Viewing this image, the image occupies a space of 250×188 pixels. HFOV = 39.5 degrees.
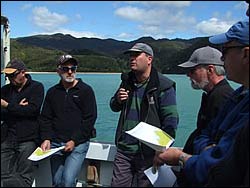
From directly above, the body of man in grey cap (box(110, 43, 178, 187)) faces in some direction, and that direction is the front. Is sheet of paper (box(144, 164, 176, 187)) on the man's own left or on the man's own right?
on the man's own left

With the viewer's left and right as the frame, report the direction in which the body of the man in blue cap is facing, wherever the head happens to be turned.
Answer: facing to the left of the viewer

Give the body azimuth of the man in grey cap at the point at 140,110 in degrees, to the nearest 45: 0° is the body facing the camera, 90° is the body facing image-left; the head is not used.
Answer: approximately 45°

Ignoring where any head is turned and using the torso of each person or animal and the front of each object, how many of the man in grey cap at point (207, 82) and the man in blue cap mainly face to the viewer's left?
2

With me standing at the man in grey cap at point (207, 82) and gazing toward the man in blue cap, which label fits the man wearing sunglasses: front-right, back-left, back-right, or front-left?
back-right

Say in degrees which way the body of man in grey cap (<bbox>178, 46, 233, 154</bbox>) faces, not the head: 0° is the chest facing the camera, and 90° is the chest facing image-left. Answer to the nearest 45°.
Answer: approximately 90°

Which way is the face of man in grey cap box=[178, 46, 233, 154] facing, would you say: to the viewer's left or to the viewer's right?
to the viewer's left

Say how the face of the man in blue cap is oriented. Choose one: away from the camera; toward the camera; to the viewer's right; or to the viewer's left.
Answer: to the viewer's left

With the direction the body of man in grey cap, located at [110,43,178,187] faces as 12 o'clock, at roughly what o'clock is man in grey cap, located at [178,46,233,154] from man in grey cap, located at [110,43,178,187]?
man in grey cap, located at [178,46,233,154] is roughly at 9 o'clock from man in grey cap, located at [110,43,178,187].

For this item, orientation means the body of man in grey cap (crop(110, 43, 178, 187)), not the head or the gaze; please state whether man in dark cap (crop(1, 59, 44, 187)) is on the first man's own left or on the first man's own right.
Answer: on the first man's own right
